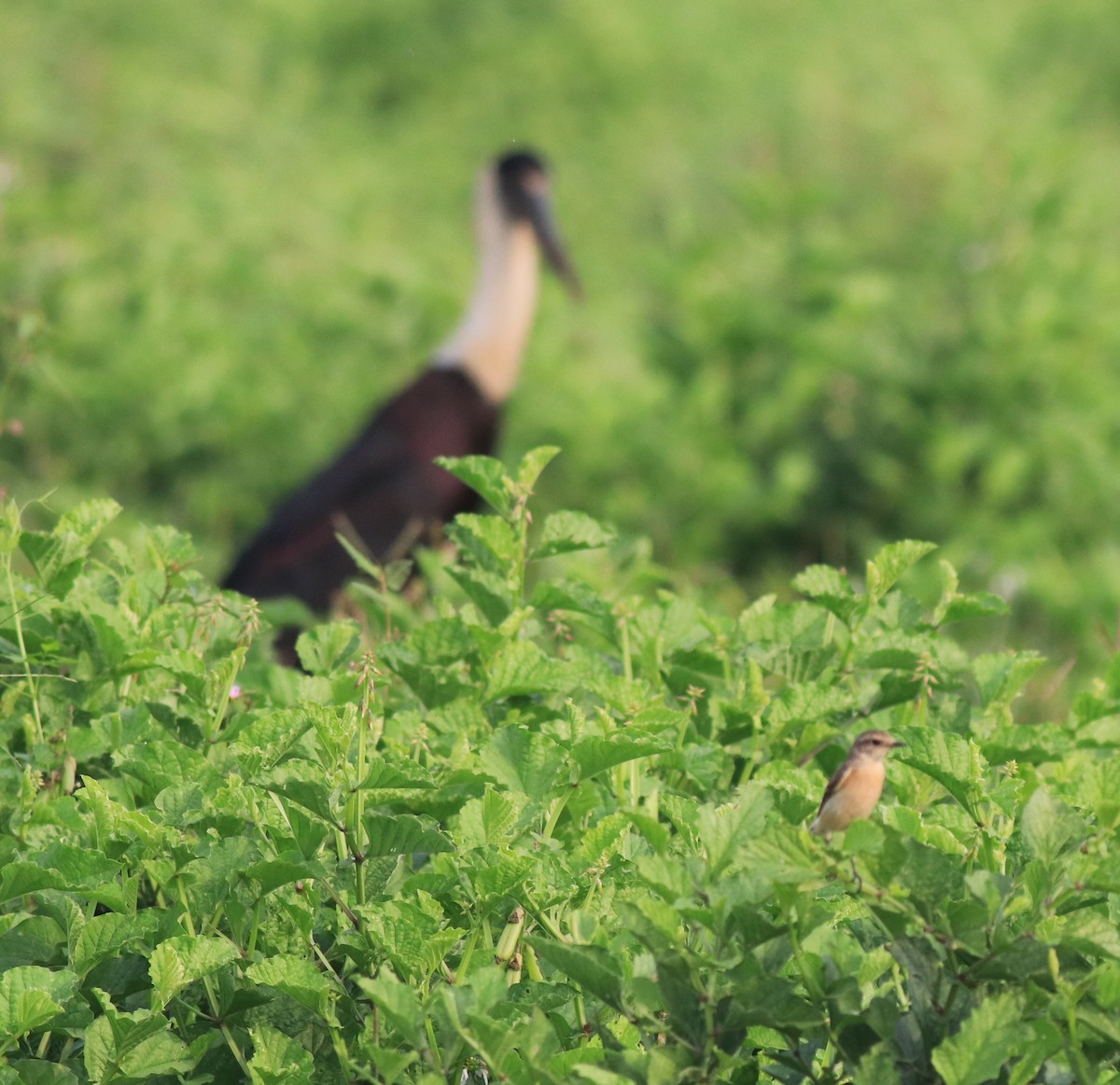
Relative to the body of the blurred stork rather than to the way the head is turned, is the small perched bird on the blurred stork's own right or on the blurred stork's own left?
on the blurred stork's own right

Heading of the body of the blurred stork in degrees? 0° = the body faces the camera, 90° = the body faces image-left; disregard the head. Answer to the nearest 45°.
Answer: approximately 270°
